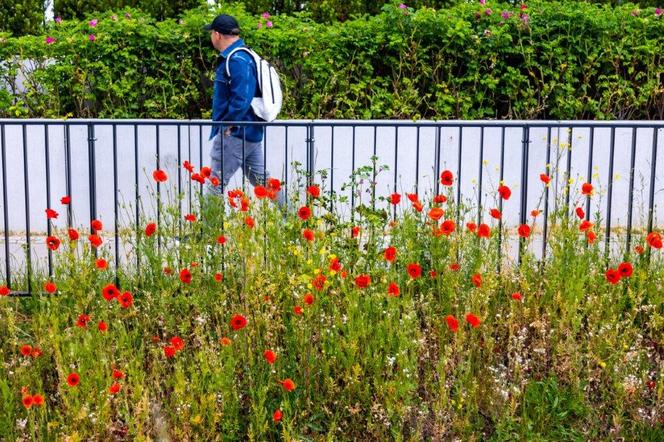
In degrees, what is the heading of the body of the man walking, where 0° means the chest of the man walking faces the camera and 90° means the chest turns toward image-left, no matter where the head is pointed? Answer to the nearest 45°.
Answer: approximately 90°

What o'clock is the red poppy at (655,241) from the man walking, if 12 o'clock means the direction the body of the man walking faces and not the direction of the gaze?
The red poppy is roughly at 8 o'clock from the man walking.

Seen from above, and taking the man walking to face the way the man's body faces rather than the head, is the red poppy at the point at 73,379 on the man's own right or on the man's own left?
on the man's own left

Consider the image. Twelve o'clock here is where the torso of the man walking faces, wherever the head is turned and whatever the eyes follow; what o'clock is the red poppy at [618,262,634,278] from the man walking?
The red poppy is roughly at 8 o'clock from the man walking.

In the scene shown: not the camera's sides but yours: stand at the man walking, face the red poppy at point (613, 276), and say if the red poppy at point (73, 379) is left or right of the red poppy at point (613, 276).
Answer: right

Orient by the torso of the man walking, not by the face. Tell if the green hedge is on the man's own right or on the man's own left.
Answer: on the man's own right

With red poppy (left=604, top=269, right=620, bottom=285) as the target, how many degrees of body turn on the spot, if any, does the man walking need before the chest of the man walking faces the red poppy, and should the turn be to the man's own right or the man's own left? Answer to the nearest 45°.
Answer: approximately 135° to the man's own left

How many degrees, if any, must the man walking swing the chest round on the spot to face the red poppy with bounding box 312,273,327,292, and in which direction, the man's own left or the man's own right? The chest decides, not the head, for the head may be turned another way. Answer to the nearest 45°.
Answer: approximately 90° to the man's own left
